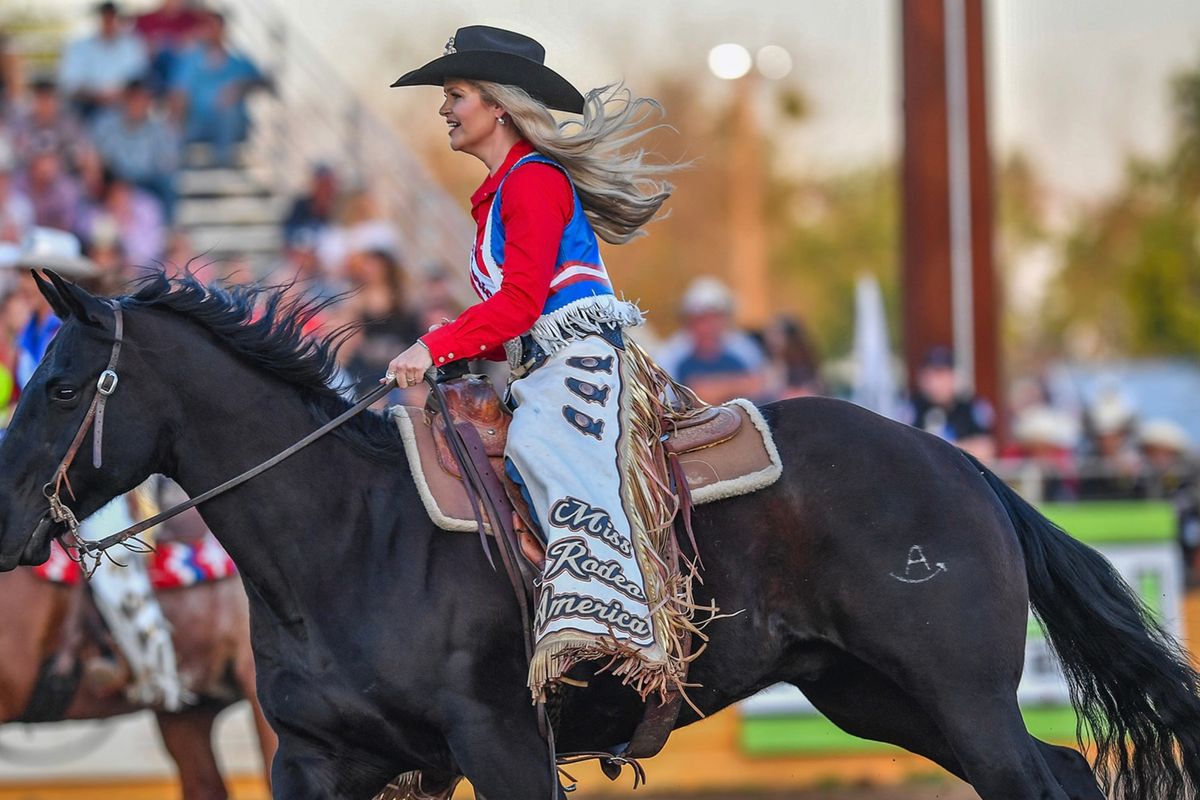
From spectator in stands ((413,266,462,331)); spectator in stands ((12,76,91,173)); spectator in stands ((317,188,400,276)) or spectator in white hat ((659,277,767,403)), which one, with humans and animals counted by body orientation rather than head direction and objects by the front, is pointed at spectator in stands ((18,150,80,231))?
spectator in stands ((12,76,91,173))

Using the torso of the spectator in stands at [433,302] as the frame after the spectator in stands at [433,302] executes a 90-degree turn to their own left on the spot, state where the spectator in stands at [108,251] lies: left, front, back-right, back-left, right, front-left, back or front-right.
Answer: back

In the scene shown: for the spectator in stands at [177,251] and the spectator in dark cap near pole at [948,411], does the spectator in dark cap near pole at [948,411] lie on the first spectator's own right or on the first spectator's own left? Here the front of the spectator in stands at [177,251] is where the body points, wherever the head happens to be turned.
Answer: on the first spectator's own left

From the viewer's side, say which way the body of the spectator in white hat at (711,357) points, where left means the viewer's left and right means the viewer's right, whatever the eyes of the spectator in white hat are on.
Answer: facing the viewer

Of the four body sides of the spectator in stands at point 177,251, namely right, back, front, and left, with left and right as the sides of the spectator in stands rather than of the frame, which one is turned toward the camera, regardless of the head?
front

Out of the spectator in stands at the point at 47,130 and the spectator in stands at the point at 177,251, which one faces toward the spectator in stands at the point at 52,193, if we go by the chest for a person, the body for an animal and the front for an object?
the spectator in stands at the point at 47,130

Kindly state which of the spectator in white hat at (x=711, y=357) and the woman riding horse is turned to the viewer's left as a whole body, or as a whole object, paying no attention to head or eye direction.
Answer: the woman riding horse

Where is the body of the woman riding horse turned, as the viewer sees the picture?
to the viewer's left

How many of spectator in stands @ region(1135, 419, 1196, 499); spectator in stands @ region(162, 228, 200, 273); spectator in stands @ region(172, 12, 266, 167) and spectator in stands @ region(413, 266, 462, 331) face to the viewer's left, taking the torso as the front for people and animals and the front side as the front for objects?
0

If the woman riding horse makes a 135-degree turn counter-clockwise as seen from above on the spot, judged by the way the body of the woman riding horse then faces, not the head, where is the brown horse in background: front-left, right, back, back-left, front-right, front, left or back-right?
back

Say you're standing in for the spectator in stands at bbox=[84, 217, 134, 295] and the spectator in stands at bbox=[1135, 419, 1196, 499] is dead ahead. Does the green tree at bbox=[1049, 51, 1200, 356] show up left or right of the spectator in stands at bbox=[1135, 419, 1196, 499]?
left

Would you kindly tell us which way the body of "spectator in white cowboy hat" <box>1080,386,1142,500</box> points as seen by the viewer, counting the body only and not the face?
toward the camera

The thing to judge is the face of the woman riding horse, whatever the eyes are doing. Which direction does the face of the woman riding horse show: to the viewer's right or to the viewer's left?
to the viewer's left

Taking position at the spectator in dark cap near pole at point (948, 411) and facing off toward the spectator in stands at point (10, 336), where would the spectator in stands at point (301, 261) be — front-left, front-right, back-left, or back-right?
front-right

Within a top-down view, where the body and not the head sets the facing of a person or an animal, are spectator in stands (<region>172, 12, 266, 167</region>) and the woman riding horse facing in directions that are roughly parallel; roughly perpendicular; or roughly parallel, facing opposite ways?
roughly perpendicular
